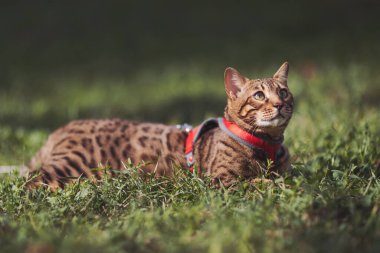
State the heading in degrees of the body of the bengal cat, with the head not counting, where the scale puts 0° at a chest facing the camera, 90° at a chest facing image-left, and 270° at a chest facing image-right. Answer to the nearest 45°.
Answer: approximately 270°
